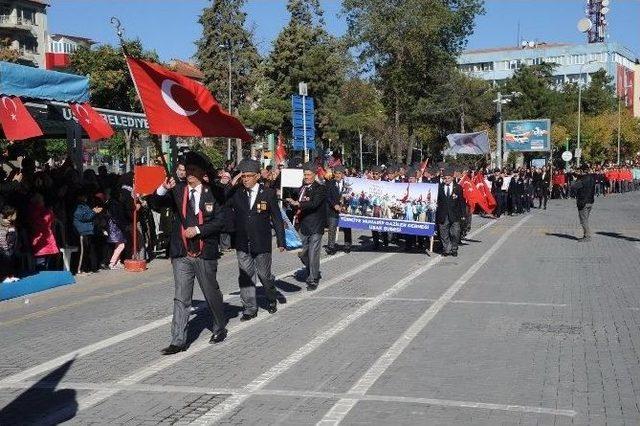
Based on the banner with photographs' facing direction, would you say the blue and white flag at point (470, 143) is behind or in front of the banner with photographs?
behind

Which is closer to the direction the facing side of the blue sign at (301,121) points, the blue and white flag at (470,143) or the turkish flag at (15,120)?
the turkish flag

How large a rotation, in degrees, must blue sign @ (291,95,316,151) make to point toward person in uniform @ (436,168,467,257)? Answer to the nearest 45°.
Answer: approximately 45° to its left

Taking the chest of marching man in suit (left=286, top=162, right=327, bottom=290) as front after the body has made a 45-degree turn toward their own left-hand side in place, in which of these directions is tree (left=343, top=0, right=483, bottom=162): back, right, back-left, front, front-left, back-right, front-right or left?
back

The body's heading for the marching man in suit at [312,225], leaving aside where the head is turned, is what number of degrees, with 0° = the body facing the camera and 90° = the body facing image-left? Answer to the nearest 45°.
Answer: approximately 45°

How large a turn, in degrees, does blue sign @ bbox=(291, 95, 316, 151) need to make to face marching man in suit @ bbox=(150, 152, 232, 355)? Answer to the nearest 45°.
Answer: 0° — it already faces them

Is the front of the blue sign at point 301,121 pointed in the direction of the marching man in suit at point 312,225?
yes

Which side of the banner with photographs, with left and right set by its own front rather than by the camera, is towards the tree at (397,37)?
back

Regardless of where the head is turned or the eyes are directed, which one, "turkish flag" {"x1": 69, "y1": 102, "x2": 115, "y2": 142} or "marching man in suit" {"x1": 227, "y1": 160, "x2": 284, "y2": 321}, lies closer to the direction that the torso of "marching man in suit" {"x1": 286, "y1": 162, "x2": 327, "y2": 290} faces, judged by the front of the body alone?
the marching man in suit

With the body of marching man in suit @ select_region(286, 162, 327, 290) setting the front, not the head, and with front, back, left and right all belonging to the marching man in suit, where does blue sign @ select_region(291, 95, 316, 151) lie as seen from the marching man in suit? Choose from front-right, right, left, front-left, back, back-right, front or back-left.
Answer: back-right

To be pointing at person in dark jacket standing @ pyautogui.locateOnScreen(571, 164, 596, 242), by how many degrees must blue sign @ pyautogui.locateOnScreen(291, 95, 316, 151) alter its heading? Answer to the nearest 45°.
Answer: approximately 90° to its left

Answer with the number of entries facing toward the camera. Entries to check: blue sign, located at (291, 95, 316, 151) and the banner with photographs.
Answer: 2
